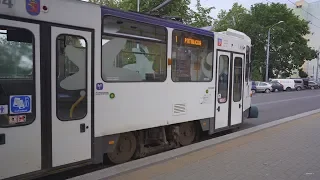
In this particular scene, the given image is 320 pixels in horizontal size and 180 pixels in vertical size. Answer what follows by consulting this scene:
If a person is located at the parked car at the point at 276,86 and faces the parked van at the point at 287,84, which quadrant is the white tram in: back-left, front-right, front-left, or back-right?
back-right

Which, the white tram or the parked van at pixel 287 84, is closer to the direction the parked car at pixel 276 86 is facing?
the white tram

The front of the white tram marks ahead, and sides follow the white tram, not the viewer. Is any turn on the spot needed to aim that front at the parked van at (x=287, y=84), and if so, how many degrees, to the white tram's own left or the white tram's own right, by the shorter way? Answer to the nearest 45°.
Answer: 0° — it already faces it

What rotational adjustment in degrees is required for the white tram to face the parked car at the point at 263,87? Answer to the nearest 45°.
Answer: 0° — it already faces it

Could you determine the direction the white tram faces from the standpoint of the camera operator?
facing away from the viewer and to the right of the viewer

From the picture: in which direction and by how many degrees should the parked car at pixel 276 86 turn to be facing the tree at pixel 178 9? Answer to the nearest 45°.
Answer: approximately 45° to its right

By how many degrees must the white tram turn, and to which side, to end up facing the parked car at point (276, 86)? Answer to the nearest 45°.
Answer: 0° — it already faces it
